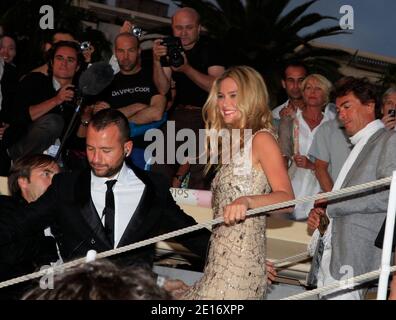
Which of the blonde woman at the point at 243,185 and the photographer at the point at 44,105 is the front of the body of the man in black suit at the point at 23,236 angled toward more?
the blonde woman

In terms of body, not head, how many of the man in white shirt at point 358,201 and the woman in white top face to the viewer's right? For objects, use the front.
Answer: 0

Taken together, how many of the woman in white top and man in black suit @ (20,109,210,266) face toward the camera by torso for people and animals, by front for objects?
2

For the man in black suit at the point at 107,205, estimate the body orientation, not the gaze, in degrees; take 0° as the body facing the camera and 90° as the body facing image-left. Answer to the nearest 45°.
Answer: approximately 0°

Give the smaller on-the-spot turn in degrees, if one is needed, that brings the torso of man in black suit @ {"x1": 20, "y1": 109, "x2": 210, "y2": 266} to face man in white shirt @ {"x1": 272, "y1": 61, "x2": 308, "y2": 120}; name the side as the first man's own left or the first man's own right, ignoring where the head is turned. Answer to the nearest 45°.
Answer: approximately 135° to the first man's own left

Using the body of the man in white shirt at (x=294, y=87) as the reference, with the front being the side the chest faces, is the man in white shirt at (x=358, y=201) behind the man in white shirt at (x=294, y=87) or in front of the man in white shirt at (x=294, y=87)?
in front
